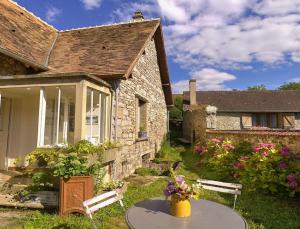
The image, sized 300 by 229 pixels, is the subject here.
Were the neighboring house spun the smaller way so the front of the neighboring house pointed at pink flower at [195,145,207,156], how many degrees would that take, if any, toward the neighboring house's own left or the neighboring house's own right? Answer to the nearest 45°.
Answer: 0° — it already faces it

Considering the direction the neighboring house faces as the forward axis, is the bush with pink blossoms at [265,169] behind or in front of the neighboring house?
in front

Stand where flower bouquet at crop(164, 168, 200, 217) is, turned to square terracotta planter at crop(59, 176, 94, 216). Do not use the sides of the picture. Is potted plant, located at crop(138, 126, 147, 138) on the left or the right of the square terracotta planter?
right

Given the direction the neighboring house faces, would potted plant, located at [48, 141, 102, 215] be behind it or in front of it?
in front

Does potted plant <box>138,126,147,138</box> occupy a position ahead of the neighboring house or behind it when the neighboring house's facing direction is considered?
ahead

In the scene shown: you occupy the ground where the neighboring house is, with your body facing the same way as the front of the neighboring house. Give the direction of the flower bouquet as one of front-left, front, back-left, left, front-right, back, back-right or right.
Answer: front

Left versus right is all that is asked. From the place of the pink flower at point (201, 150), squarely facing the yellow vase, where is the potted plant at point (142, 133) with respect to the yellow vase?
right

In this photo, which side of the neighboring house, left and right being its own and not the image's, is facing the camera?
front

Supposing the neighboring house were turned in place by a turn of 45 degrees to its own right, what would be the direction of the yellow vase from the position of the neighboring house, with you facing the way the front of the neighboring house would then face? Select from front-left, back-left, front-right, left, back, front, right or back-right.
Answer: front-left

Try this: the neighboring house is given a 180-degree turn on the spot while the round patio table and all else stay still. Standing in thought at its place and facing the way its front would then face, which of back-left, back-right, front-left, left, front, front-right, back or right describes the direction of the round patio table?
back

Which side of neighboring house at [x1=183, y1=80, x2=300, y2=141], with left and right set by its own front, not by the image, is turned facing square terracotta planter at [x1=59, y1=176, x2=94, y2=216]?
front

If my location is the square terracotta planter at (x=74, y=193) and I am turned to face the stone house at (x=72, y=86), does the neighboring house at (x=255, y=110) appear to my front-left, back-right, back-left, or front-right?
front-right

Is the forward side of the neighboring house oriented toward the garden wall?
yes
